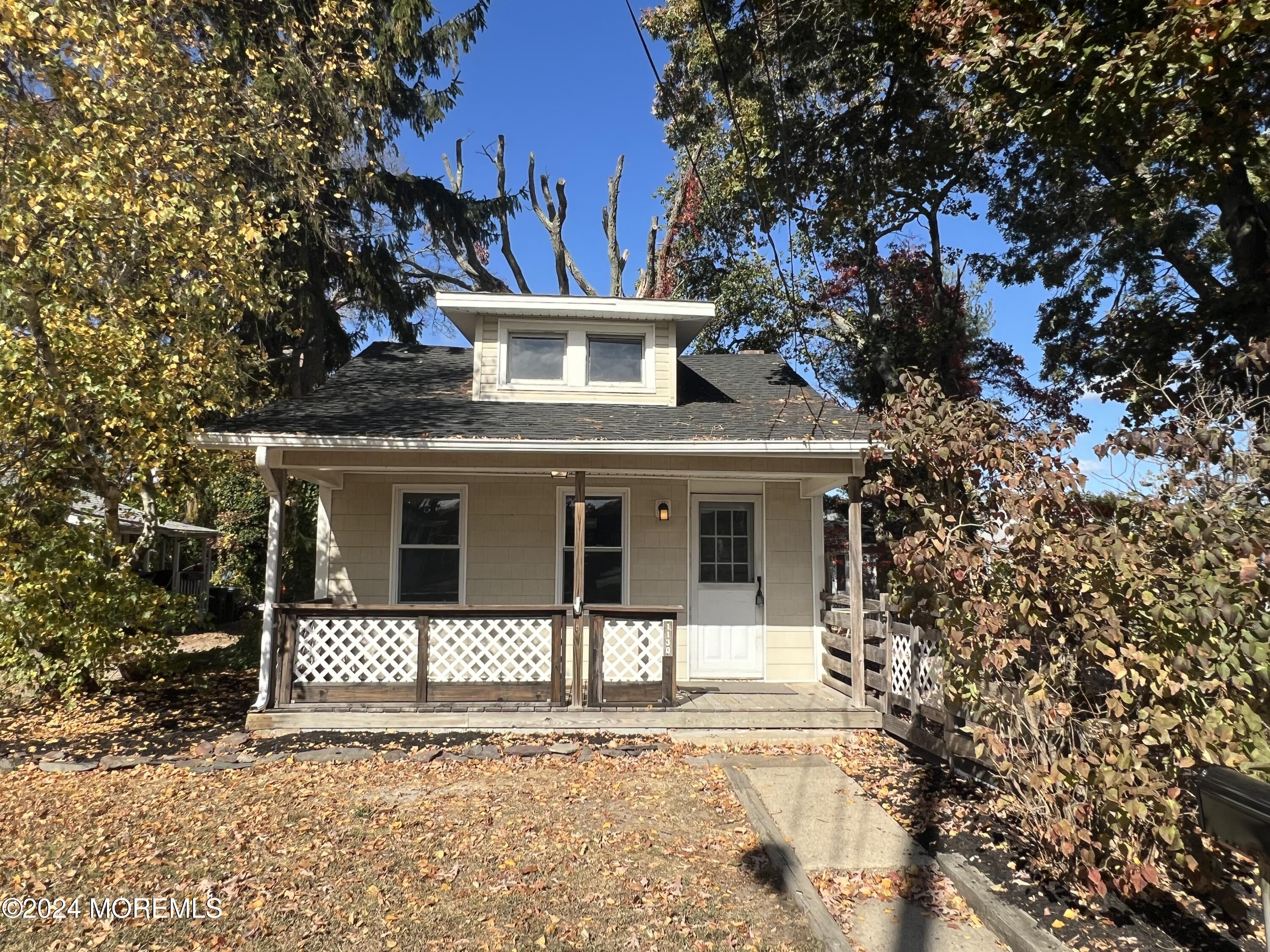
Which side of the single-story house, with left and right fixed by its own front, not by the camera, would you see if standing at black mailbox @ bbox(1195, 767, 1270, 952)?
front

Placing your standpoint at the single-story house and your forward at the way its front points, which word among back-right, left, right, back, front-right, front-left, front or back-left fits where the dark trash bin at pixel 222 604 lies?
back-right

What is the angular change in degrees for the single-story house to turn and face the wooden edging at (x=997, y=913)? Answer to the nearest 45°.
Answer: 0° — it already faces it

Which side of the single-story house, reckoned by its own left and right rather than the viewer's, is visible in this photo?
front

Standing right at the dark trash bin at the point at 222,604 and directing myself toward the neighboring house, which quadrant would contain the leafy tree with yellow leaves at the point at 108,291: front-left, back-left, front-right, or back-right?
back-left

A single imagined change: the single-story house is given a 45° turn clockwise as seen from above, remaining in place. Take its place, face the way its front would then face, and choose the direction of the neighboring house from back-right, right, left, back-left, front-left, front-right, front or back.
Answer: right

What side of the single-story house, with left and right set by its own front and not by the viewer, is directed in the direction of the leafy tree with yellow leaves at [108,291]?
right

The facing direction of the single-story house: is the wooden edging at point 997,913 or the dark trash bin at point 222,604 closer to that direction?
the wooden edging
